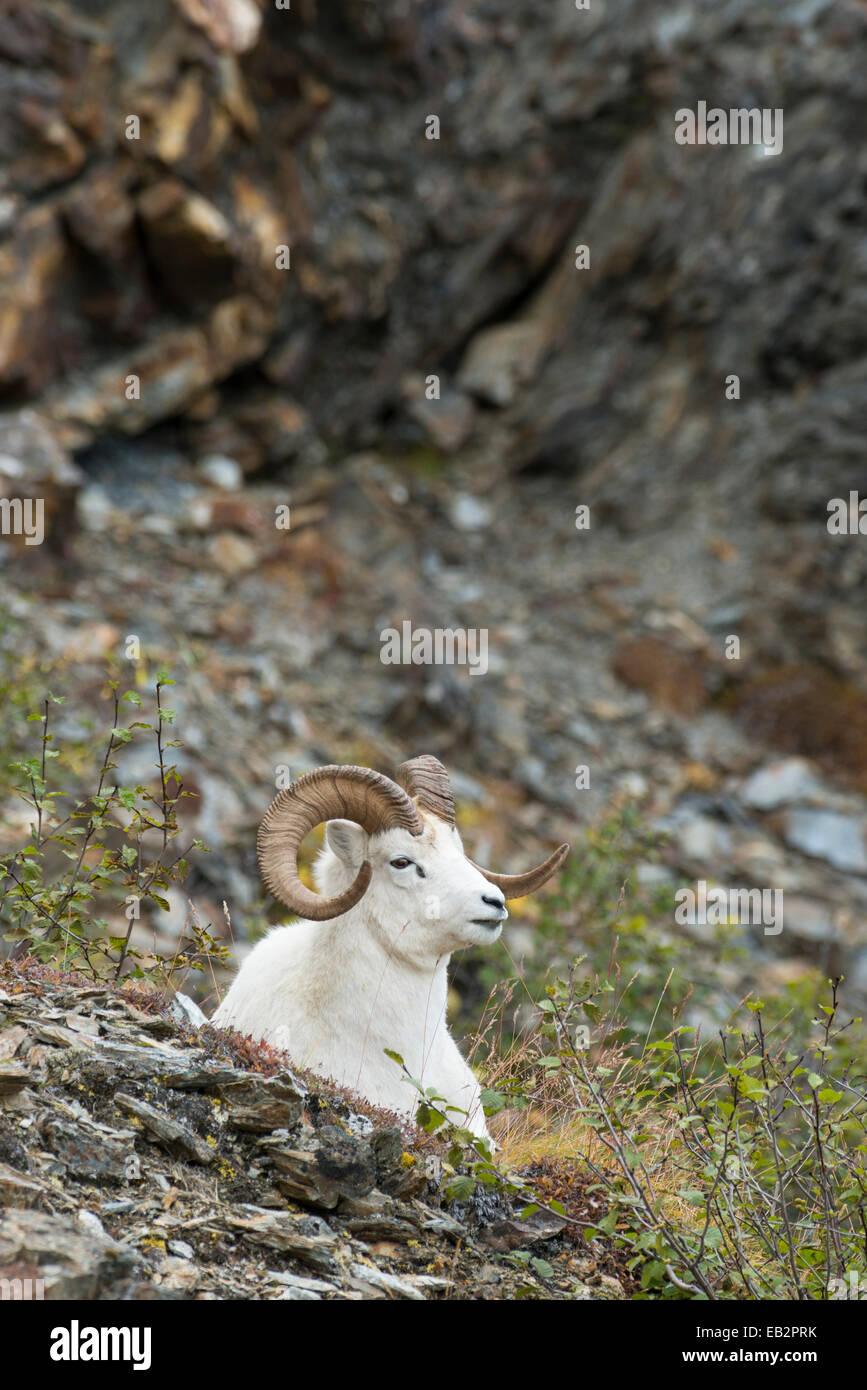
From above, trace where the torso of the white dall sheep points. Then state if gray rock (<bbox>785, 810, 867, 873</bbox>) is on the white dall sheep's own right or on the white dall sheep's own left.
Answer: on the white dall sheep's own left

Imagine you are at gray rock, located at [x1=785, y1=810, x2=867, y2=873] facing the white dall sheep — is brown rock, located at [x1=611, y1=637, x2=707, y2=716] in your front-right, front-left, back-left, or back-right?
back-right

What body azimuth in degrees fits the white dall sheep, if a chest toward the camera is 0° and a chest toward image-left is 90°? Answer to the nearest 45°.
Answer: approximately 315°

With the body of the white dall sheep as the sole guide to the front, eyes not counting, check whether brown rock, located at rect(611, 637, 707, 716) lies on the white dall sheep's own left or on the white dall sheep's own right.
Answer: on the white dall sheep's own left
